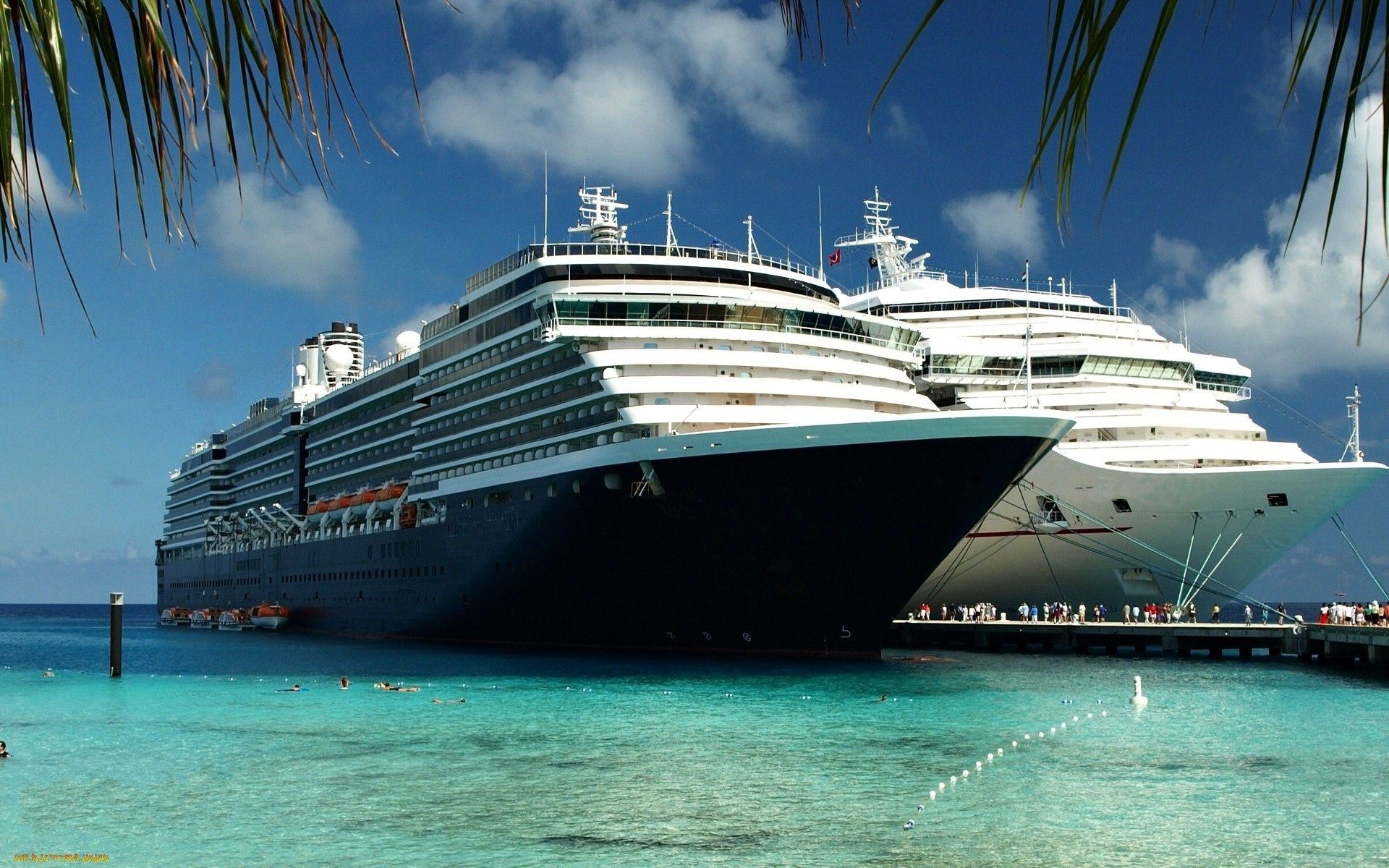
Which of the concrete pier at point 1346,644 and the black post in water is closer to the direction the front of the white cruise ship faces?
the concrete pier

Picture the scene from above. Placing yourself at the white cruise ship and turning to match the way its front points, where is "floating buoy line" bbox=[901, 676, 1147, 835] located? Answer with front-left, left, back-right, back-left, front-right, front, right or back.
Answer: front-right

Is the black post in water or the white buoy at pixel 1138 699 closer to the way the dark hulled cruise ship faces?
the white buoy

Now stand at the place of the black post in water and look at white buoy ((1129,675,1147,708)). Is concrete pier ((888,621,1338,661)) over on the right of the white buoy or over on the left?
left

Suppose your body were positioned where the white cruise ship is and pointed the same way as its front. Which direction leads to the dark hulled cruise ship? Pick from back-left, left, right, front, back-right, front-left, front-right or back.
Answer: right

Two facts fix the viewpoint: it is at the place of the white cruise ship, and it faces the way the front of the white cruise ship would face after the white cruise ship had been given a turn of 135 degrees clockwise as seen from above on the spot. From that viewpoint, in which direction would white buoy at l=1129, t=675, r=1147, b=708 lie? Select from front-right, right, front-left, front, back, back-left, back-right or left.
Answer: left

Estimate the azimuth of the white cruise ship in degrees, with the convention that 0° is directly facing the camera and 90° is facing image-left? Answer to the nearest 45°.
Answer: approximately 315°

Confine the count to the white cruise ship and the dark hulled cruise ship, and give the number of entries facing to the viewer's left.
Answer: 0

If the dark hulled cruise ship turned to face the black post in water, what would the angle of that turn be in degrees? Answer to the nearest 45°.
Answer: approximately 135° to its right

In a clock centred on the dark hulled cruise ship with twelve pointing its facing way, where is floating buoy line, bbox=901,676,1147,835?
The floating buoy line is roughly at 1 o'clock from the dark hulled cruise ship.

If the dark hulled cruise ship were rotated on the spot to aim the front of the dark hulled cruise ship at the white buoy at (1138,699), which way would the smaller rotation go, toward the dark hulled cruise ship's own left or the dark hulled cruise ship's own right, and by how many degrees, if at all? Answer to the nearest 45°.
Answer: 0° — it already faces it
